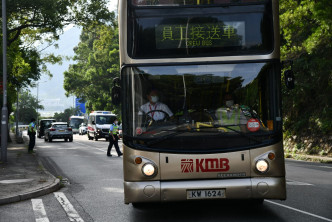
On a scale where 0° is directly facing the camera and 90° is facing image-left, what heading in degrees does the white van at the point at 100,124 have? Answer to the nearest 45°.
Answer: approximately 315°

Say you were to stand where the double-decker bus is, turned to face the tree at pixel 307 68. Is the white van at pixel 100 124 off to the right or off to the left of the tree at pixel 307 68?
left

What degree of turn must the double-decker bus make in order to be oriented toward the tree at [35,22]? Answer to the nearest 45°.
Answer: approximately 135° to its right

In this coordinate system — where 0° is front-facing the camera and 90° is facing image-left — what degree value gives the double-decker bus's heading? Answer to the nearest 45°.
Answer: approximately 0°

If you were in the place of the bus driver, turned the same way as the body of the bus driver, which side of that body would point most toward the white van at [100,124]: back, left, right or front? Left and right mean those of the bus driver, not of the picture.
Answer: back

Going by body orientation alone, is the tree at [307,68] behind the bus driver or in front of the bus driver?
behind

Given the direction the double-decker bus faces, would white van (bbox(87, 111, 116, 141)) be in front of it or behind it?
behind
